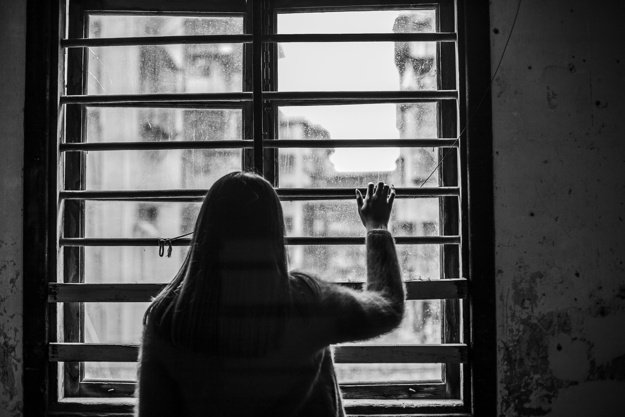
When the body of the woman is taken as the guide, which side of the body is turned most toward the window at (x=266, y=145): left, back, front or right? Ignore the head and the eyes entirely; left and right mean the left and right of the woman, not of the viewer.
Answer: front

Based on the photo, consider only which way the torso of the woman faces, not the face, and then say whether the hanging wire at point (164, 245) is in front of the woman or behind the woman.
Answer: in front

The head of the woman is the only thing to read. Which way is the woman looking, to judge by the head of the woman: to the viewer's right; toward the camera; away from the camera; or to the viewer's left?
away from the camera

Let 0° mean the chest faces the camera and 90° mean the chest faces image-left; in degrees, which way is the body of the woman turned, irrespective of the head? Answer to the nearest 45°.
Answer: approximately 180°
